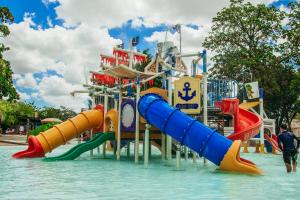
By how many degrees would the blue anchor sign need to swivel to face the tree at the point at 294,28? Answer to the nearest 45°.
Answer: approximately 135° to its left

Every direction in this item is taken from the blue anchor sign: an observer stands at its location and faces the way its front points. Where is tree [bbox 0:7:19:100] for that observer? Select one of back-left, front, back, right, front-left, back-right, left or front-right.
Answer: back-right

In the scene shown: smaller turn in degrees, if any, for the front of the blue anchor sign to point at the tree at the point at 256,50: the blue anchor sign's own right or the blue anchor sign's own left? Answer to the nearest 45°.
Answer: approximately 180°

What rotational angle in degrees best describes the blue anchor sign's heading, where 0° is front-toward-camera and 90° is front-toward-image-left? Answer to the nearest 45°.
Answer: approximately 0°

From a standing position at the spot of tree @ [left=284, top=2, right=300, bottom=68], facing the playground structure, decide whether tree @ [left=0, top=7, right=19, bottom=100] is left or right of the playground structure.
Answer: right
